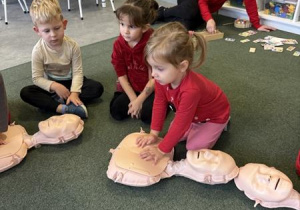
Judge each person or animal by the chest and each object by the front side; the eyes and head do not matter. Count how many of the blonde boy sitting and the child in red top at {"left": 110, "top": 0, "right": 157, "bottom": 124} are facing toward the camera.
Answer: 2

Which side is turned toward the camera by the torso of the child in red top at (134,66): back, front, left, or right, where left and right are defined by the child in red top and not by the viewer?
front

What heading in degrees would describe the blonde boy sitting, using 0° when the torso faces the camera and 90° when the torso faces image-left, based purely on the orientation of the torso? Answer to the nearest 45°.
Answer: approximately 0°

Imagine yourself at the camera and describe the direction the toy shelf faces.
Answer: facing the viewer and to the left of the viewer

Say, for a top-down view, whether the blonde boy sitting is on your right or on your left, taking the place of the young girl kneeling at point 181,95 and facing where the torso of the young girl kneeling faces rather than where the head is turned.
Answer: on your right
